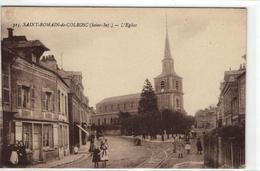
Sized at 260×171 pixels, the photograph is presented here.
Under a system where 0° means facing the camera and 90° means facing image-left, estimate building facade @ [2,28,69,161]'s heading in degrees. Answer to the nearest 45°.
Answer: approximately 315°
